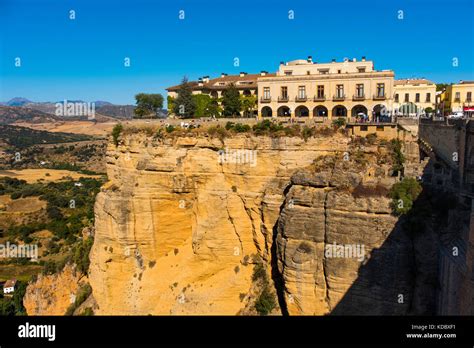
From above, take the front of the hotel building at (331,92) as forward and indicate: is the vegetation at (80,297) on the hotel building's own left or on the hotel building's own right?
on the hotel building's own right

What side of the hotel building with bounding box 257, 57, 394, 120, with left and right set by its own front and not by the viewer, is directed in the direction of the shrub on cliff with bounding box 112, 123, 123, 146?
right

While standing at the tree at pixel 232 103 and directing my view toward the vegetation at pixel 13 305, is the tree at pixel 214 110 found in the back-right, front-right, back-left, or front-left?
front-right

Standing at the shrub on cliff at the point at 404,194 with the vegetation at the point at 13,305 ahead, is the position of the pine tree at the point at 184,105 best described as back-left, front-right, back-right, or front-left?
front-right

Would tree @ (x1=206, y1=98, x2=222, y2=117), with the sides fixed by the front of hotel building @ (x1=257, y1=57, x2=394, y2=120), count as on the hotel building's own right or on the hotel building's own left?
on the hotel building's own right

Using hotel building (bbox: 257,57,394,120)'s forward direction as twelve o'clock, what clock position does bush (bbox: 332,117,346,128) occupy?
The bush is roughly at 12 o'clock from the hotel building.

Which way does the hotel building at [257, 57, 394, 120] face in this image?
toward the camera

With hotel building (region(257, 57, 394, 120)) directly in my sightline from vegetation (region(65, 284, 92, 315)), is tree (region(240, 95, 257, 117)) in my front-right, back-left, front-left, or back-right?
front-left

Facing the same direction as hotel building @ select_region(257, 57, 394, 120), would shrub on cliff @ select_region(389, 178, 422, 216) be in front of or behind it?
in front
